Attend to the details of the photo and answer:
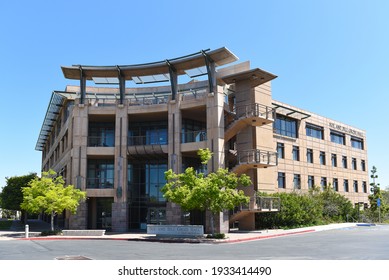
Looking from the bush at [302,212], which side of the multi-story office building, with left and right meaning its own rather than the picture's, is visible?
left

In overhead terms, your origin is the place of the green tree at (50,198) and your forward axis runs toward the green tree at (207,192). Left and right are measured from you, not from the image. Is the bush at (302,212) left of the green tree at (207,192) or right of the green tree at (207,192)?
left

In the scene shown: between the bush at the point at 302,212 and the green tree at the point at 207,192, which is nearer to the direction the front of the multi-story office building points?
the green tree

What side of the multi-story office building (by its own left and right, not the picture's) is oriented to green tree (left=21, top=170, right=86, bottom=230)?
right

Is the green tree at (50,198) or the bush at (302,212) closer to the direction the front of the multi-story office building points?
the green tree

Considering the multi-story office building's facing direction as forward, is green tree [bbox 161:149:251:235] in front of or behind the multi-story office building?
in front

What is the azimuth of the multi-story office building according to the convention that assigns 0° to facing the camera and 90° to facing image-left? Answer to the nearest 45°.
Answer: approximately 0°
